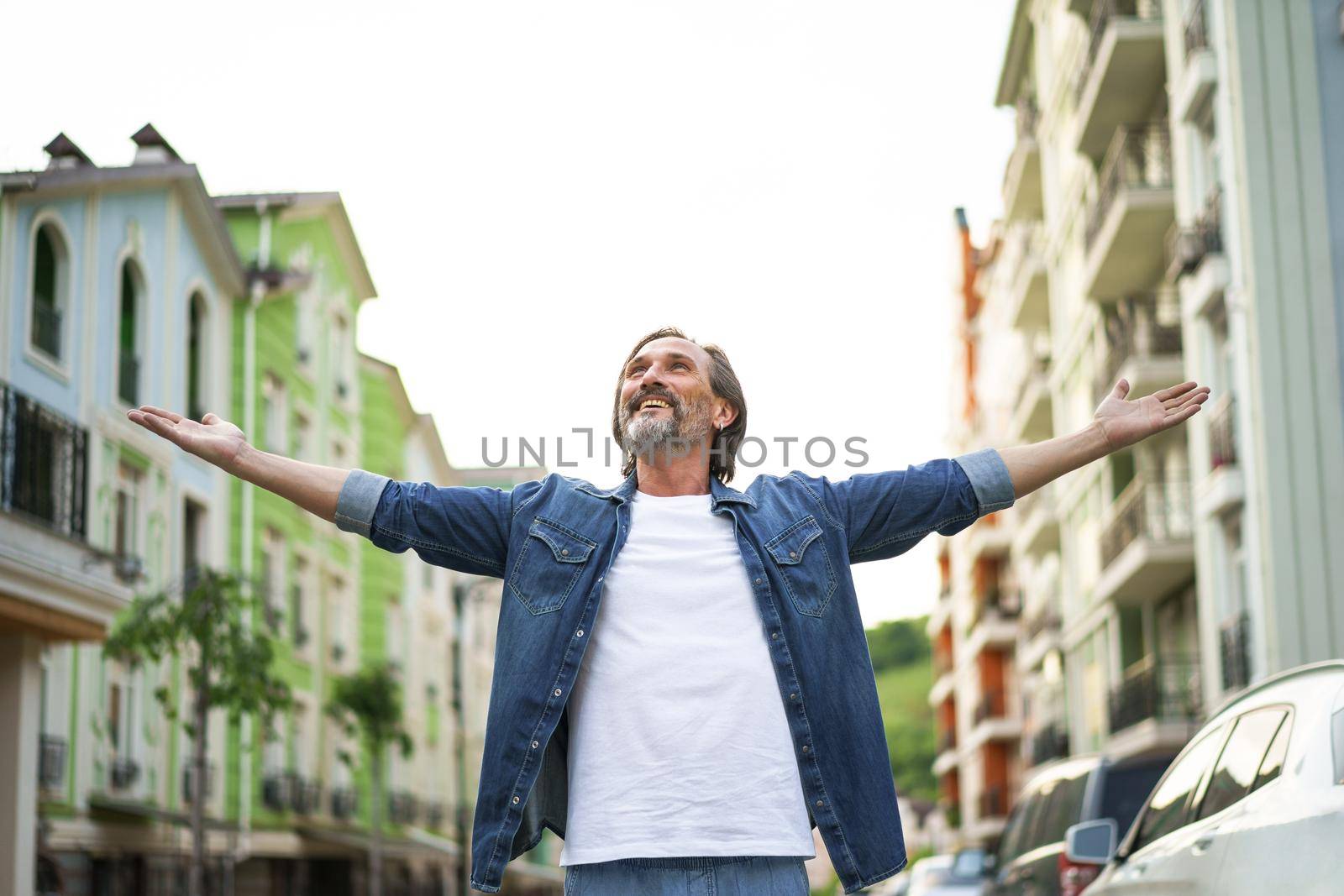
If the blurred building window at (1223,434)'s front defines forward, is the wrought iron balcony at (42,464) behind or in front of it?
in front

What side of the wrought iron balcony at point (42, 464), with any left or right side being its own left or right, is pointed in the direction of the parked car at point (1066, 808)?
front

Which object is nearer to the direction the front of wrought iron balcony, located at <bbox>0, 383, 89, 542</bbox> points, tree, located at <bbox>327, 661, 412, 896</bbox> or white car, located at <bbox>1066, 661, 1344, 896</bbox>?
the white car

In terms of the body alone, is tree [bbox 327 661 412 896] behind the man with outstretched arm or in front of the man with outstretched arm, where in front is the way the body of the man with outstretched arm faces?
behind

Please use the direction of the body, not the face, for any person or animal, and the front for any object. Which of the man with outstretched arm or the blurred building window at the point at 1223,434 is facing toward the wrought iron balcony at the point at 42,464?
the blurred building window at the point at 1223,434

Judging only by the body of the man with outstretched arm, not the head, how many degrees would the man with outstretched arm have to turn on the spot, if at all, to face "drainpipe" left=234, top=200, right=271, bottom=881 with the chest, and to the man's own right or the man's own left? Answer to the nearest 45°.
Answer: approximately 180°

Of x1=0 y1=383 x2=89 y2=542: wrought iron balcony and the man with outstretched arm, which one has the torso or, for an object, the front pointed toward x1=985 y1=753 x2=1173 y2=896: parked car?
the wrought iron balcony

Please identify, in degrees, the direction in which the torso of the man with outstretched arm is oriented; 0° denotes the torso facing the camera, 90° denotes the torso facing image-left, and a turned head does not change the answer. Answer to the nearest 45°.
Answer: approximately 0°

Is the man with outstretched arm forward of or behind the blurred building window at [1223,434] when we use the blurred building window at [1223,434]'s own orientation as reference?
forward
